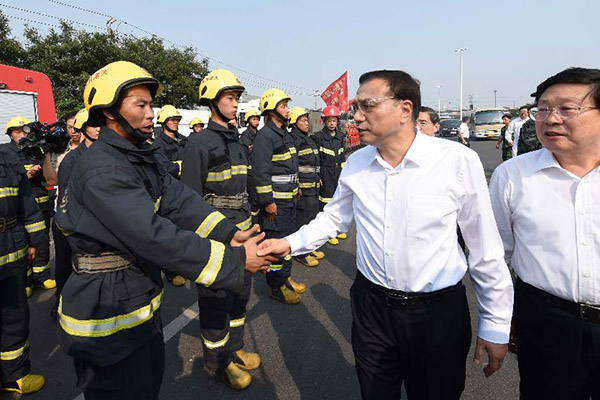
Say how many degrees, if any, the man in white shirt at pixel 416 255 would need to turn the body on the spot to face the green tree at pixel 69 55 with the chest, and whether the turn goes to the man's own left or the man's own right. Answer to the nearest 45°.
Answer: approximately 90° to the man's own right

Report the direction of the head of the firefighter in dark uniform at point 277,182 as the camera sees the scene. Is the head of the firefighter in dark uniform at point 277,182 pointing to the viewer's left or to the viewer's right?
to the viewer's right

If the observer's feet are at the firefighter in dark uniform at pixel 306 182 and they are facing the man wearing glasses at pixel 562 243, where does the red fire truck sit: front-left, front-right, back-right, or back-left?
back-right

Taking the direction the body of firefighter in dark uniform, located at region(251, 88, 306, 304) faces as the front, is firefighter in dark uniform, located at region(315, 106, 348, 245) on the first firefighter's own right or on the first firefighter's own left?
on the first firefighter's own left

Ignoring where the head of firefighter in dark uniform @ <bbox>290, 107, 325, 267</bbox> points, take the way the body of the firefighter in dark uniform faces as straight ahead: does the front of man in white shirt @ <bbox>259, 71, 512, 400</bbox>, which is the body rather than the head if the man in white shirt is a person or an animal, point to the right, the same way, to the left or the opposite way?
to the right

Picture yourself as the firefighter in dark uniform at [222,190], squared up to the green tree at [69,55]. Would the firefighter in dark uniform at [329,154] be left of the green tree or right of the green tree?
right

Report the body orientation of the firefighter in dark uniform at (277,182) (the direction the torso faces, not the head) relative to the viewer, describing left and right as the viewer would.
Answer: facing the viewer and to the right of the viewer

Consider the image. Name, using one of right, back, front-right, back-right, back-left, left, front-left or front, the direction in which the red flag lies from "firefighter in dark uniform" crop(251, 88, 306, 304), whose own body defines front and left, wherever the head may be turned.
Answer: back-left

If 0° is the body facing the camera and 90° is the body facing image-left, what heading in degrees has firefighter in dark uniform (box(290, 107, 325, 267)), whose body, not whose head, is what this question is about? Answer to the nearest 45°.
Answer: approximately 315°

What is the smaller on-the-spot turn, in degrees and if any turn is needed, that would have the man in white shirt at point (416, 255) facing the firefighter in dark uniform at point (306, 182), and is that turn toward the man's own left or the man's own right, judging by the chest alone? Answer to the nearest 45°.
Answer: approximately 135° to the man's own right

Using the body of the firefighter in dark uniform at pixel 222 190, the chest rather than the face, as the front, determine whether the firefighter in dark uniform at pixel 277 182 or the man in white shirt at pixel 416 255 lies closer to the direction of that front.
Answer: the man in white shirt

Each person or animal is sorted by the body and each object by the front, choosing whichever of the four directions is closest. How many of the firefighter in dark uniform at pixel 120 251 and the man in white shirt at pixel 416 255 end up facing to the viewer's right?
1

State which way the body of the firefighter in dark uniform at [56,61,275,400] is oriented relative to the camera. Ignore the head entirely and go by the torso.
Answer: to the viewer's right

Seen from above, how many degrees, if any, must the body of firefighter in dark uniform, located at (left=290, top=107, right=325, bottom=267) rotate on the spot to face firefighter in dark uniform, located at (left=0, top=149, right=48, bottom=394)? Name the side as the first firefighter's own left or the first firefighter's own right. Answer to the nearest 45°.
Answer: approximately 90° to the first firefighter's own right

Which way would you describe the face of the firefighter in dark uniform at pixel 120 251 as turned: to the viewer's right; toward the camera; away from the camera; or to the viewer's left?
to the viewer's right

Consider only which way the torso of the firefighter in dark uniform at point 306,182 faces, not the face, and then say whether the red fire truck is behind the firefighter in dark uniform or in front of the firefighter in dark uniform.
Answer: behind

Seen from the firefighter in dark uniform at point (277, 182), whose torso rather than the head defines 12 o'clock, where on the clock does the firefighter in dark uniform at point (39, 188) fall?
the firefighter in dark uniform at point (39, 188) is roughly at 5 o'clock from the firefighter in dark uniform at point (277, 182).

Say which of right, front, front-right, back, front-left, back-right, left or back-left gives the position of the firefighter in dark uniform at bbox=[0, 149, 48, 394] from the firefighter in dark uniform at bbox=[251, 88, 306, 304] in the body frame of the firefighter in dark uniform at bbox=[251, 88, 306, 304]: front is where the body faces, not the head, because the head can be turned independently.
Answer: right

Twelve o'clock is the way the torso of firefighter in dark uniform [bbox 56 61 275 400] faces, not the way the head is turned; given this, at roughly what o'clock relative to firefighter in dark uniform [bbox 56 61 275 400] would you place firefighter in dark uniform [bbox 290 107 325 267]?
firefighter in dark uniform [bbox 290 107 325 267] is roughly at 10 o'clock from firefighter in dark uniform [bbox 56 61 275 400].
